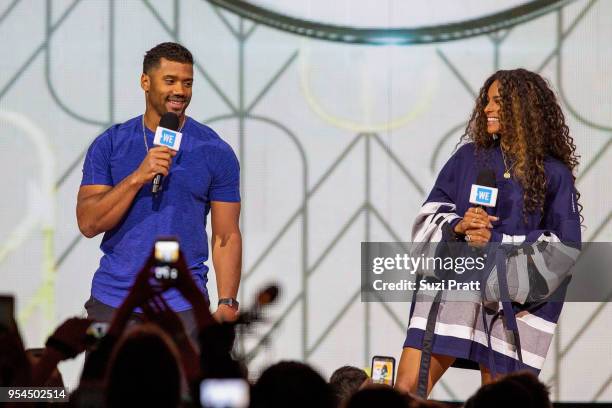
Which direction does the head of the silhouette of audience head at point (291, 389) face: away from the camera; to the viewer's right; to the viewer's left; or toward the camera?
away from the camera

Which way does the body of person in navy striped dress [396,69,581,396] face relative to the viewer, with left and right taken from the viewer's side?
facing the viewer and to the left of the viewer

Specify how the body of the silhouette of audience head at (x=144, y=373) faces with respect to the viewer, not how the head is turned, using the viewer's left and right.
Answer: facing away from the viewer

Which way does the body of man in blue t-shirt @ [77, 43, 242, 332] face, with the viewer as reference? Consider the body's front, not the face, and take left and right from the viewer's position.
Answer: facing the viewer

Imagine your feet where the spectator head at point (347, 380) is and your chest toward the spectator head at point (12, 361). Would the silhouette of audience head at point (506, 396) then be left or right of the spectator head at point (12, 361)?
left

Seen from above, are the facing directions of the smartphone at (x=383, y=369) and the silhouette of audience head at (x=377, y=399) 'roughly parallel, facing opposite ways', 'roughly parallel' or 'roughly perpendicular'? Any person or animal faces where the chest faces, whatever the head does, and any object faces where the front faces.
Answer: roughly parallel, facing opposite ways

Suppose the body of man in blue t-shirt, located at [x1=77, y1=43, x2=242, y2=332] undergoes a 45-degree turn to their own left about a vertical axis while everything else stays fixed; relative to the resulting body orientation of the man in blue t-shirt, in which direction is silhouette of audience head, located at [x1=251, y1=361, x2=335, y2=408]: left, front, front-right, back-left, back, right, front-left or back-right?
front-right

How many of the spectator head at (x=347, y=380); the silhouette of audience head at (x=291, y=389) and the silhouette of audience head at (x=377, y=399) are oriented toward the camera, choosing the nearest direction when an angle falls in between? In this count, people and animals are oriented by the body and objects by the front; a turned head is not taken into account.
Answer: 0

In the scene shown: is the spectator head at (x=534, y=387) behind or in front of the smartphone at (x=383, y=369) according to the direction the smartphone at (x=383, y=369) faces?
in front

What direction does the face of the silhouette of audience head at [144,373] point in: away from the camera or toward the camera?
away from the camera

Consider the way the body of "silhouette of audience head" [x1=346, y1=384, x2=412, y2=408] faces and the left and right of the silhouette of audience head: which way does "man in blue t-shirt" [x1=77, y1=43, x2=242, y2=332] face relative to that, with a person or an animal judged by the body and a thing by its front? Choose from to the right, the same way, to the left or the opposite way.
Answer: the opposite way

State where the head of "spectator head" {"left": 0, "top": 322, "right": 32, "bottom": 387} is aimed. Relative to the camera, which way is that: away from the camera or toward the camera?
away from the camera

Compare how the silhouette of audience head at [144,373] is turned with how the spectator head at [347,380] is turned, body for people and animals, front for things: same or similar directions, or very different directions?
same or similar directions

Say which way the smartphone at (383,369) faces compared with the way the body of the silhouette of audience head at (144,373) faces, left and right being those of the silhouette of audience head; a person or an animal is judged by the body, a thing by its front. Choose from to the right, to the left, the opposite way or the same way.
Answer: the opposite way

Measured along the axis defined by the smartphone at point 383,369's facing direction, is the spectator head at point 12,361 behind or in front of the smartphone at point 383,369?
in front

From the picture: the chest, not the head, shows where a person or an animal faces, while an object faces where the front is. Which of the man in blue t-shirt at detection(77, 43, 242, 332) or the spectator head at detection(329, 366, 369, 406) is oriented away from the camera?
the spectator head

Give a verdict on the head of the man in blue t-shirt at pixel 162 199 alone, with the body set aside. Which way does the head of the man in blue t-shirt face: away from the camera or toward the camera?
toward the camera

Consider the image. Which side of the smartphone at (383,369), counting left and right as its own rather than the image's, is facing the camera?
front

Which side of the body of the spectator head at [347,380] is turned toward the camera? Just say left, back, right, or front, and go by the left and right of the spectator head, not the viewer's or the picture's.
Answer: back
